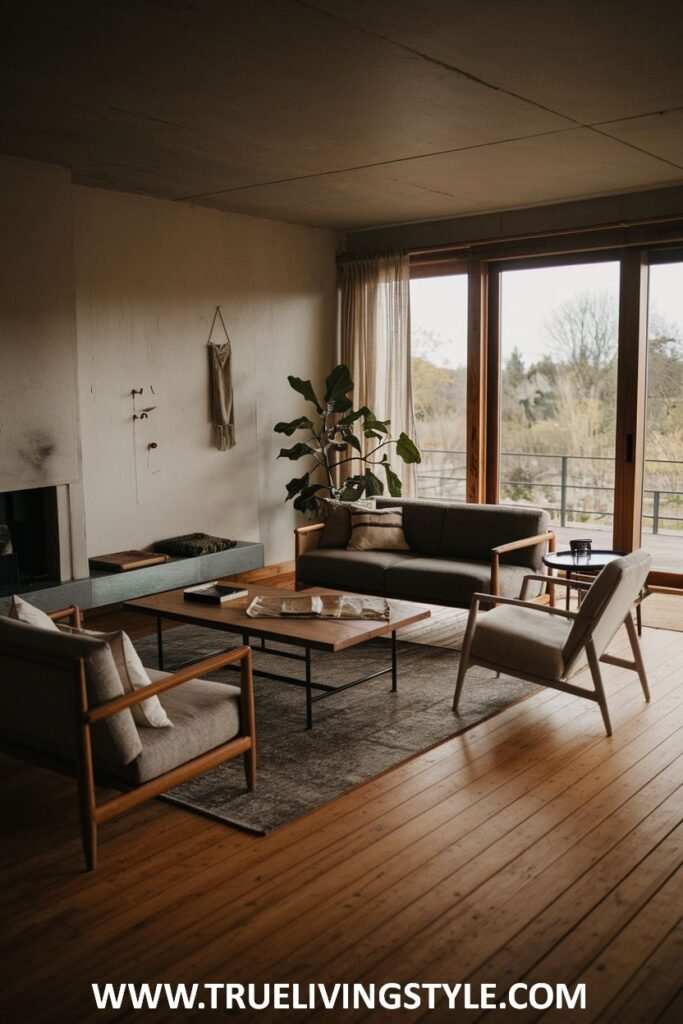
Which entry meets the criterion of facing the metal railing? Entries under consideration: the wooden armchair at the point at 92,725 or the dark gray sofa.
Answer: the wooden armchair

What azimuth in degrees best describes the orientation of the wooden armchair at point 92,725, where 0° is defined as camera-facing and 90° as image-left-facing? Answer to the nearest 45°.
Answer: approximately 225°

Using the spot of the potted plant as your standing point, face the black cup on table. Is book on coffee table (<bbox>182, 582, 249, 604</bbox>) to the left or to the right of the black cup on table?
right

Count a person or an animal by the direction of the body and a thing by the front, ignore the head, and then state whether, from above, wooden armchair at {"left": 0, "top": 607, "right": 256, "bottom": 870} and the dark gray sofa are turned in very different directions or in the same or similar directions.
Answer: very different directions

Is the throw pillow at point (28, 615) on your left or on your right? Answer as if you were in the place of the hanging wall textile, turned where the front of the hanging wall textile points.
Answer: on your right

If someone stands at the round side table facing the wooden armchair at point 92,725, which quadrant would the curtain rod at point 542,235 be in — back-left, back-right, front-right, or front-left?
back-right

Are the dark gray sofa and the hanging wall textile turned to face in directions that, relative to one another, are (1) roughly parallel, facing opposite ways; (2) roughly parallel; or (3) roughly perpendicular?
roughly perpendicular

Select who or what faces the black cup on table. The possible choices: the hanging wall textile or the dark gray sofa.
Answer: the hanging wall textile

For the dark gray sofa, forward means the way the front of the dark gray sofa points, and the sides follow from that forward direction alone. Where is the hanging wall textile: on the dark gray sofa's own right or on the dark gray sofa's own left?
on the dark gray sofa's own right

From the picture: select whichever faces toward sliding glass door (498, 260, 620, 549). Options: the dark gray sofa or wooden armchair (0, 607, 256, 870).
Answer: the wooden armchair

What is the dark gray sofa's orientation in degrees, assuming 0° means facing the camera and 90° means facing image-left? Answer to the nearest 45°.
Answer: approximately 45°
